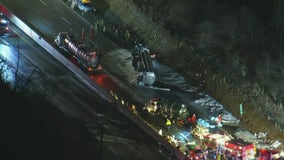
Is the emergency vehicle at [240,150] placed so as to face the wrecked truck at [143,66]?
yes

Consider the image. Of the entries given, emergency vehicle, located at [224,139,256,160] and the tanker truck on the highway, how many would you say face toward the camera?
0

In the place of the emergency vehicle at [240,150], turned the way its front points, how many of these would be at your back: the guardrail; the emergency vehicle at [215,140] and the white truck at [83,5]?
0

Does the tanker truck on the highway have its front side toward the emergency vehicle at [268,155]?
no

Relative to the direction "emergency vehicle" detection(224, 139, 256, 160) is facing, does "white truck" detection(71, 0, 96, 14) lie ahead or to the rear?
ahead

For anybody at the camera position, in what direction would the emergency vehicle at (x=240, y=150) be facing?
facing away from the viewer and to the left of the viewer
